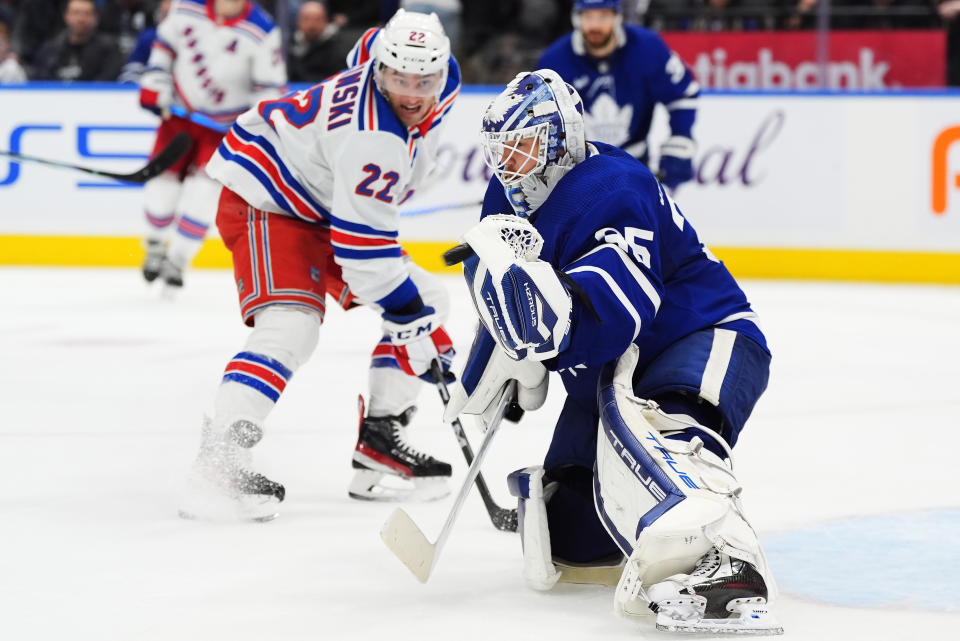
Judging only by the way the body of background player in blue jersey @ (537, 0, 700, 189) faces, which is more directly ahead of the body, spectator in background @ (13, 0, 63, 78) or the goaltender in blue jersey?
the goaltender in blue jersey

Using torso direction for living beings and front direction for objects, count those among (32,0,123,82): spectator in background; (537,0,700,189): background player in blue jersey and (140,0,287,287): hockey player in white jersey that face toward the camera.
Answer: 3

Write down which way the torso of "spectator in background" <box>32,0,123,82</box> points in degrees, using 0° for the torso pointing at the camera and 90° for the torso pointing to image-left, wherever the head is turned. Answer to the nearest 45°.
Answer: approximately 0°

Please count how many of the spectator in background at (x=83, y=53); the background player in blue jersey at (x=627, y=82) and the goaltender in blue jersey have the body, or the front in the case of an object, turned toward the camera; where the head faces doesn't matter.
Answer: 2

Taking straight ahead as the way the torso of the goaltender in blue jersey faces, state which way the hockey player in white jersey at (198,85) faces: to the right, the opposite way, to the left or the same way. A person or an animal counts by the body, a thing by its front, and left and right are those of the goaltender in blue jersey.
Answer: to the left

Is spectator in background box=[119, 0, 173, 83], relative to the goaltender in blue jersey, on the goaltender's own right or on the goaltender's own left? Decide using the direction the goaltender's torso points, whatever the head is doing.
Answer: on the goaltender's own right

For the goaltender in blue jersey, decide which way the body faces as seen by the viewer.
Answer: to the viewer's left

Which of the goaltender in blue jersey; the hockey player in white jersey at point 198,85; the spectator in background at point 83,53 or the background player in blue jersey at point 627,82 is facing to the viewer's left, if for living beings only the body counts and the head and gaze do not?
the goaltender in blue jersey

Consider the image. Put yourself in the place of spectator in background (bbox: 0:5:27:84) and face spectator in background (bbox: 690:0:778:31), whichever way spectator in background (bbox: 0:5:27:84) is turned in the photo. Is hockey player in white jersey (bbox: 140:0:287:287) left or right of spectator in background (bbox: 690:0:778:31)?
right
